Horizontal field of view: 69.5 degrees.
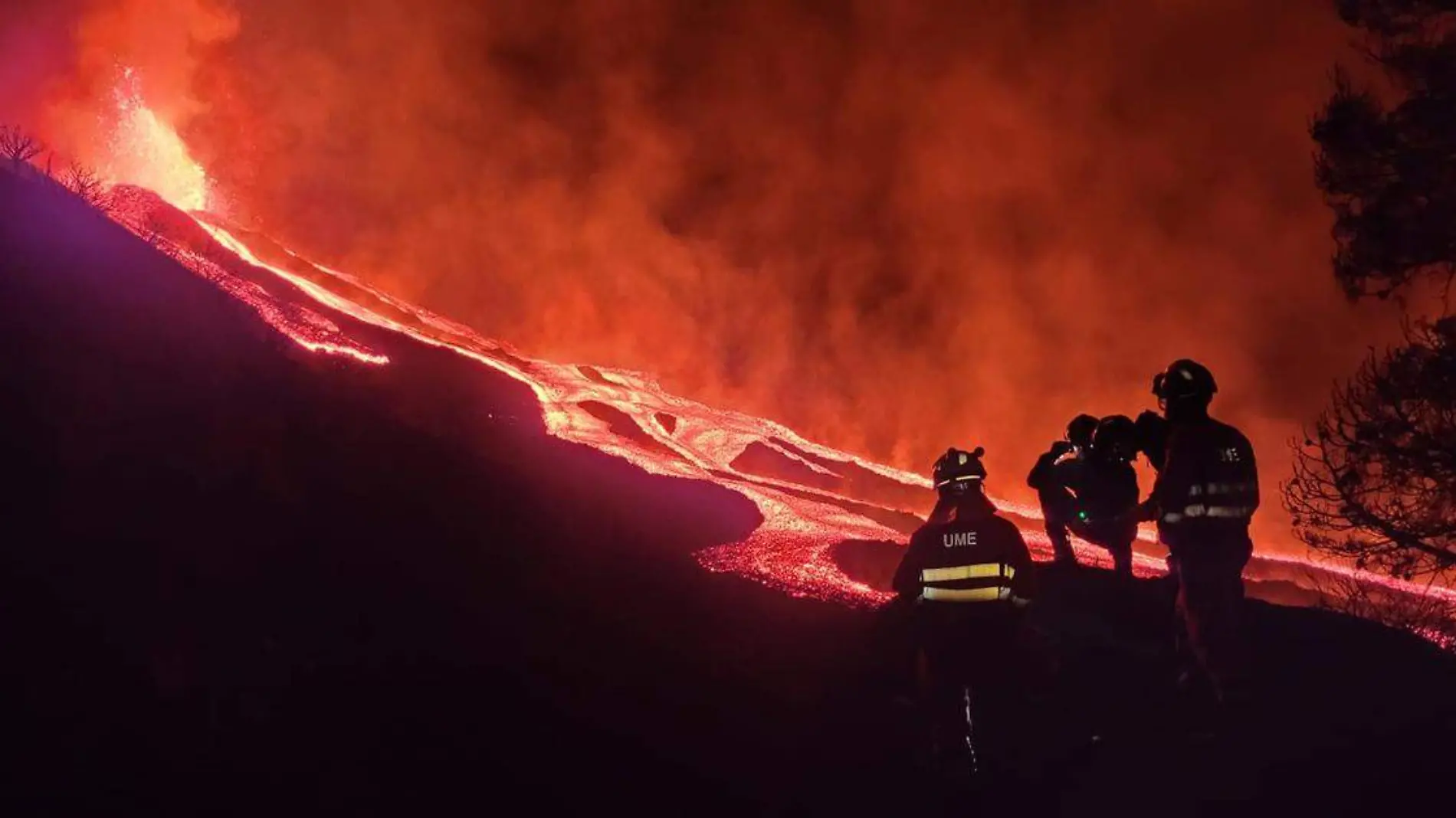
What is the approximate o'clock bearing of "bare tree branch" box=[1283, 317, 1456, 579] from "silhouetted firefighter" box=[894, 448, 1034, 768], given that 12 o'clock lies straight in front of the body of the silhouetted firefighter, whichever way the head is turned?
The bare tree branch is roughly at 1 o'clock from the silhouetted firefighter.

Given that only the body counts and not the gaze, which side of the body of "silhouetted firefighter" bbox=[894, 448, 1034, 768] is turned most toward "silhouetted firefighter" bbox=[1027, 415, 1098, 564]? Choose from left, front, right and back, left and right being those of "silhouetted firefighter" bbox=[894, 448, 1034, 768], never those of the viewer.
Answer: front

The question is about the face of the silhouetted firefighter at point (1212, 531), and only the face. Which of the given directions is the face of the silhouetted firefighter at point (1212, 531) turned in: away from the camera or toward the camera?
away from the camera

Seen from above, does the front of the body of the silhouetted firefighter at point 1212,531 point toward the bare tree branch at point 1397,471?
no

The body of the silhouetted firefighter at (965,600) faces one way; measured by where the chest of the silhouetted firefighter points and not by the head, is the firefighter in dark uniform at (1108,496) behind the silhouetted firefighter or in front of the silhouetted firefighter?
in front

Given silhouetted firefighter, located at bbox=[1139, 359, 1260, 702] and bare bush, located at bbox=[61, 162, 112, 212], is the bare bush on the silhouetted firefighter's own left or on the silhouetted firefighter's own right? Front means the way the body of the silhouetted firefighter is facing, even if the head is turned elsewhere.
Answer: on the silhouetted firefighter's own left

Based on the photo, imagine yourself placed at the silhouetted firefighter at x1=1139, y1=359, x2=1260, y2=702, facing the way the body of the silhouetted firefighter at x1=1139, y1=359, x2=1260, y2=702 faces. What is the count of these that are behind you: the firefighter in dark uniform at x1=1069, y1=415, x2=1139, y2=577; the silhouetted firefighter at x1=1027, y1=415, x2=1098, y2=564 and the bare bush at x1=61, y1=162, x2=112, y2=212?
0

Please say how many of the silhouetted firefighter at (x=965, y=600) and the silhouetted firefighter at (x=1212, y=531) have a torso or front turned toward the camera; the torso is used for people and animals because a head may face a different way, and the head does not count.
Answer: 0

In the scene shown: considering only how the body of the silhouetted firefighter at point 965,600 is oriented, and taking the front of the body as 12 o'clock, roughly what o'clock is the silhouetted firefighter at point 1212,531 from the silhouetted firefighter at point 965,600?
the silhouetted firefighter at point 1212,531 is roughly at 2 o'clock from the silhouetted firefighter at point 965,600.

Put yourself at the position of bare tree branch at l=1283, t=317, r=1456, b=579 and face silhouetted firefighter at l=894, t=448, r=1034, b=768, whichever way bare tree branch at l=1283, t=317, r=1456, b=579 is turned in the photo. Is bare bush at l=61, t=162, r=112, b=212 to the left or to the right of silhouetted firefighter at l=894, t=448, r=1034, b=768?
right

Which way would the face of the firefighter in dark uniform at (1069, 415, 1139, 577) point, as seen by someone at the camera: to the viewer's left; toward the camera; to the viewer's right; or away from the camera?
away from the camera

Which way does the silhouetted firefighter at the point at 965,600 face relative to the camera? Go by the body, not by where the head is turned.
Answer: away from the camera

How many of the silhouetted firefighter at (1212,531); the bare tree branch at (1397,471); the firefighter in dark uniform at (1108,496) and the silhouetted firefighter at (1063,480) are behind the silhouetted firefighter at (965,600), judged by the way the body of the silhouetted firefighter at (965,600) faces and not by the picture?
0

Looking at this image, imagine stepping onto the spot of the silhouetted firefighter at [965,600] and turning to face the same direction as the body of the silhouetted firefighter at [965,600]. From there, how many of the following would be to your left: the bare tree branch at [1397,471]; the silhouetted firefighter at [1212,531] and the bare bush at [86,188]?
1

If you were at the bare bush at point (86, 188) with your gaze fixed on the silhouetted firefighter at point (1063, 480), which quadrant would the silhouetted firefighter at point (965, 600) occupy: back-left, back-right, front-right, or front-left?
front-right

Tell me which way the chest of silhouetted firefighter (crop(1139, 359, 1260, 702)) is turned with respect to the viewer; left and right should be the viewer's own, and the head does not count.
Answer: facing away from the viewer and to the left of the viewer

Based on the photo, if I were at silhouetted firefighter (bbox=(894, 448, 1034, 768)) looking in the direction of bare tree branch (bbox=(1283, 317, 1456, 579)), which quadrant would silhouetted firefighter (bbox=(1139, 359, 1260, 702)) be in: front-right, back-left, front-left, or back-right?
front-right
